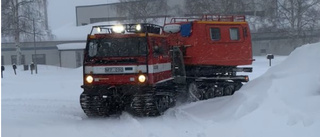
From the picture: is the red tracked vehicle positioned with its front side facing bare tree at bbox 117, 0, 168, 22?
no

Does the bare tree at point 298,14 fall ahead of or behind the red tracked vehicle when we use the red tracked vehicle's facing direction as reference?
behind

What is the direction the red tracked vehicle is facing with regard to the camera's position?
facing the viewer and to the left of the viewer

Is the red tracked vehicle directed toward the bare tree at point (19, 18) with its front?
no
